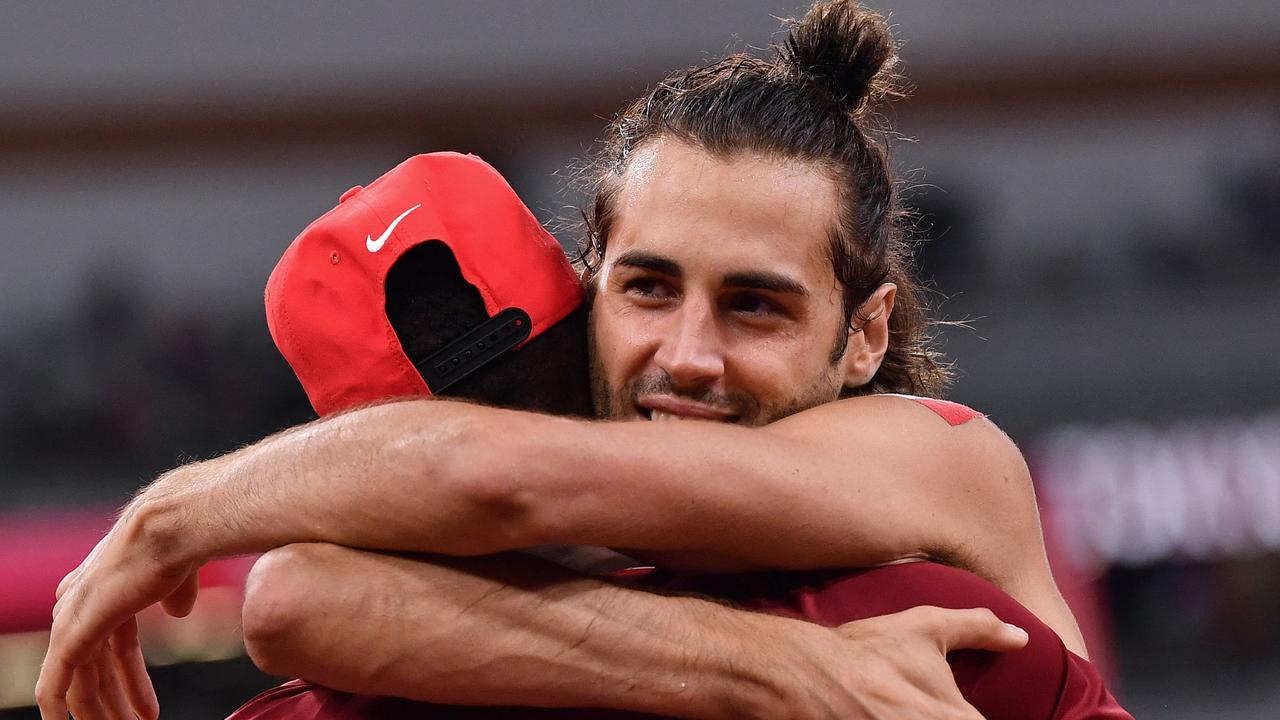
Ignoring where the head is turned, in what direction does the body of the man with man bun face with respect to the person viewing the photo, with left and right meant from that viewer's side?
facing the viewer and to the left of the viewer

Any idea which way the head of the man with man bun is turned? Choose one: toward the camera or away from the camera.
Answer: toward the camera

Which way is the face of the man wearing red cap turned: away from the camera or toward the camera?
away from the camera
